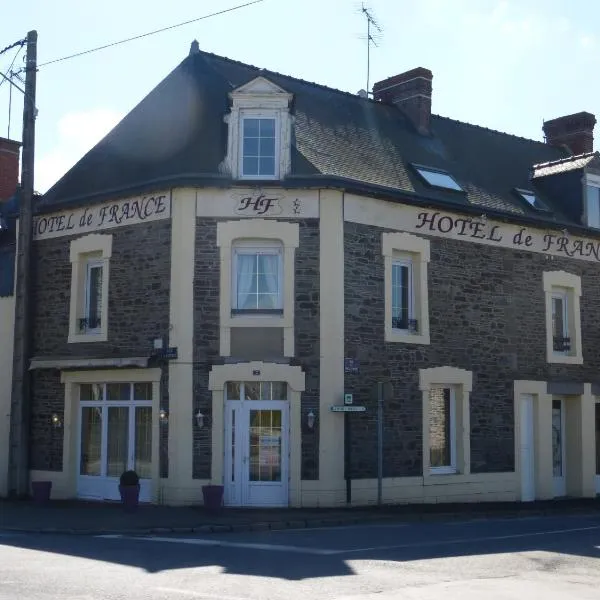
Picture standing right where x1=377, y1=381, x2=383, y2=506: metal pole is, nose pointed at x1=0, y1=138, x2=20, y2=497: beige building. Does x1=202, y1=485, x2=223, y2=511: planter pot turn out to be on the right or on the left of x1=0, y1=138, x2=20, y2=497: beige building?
left

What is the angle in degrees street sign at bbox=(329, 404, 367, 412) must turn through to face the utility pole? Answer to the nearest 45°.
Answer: approximately 90° to its right

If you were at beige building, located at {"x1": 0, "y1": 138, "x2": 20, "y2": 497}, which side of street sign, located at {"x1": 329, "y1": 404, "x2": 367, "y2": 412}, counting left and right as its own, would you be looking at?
right

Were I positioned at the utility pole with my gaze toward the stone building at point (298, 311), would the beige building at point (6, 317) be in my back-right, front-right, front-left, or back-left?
back-left

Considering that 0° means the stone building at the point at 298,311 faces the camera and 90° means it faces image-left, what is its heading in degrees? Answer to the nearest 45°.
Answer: approximately 0°

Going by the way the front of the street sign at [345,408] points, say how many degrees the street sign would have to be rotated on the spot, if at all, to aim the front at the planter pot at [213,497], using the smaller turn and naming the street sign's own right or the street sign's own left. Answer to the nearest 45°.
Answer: approximately 45° to the street sign's own right

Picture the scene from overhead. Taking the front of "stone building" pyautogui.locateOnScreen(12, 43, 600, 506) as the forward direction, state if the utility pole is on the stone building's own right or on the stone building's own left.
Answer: on the stone building's own right

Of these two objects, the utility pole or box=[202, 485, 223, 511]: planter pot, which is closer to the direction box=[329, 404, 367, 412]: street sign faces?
the planter pot

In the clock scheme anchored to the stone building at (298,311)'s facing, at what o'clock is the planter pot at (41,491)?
The planter pot is roughly at 3 o'clock from the stone building.
